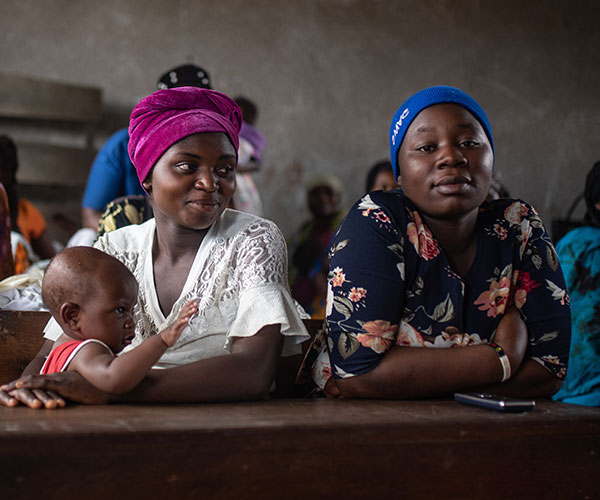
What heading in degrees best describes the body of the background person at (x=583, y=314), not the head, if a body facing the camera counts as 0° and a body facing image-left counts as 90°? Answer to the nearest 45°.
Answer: approximately 0°

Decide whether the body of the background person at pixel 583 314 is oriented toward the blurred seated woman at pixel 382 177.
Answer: no

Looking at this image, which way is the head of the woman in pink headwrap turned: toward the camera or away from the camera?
toward the camera

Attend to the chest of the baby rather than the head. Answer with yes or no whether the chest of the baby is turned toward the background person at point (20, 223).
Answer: no

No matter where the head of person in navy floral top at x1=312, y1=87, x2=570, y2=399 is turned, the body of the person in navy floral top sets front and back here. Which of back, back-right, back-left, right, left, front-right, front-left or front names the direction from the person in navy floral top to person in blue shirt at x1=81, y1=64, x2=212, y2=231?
back-right

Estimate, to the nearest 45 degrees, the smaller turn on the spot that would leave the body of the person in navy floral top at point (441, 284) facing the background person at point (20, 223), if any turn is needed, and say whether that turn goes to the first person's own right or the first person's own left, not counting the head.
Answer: approximately 135° to the first person's own right

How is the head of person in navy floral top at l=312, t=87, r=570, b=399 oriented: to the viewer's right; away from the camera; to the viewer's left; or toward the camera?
toward the camera

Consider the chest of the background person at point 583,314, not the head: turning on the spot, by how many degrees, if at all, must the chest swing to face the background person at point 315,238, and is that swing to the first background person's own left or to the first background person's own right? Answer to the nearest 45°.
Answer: approximately 135° to the first background person's own right

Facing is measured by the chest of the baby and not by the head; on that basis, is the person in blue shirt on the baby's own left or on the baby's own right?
on the baby's own left

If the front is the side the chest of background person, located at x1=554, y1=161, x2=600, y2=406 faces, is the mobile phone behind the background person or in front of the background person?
in front

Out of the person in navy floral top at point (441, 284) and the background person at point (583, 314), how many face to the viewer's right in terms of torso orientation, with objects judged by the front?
0

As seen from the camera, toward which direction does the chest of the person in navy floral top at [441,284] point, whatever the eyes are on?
toward the camera

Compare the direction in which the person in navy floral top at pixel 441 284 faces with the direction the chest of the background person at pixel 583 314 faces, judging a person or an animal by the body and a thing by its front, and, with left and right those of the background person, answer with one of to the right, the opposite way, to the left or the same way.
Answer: the same way

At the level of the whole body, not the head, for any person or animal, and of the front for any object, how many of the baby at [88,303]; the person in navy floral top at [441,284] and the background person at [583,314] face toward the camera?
2

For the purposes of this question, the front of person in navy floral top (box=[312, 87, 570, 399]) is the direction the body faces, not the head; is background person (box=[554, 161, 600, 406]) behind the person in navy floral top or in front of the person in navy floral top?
behind

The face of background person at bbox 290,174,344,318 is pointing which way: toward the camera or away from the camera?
toward the camera

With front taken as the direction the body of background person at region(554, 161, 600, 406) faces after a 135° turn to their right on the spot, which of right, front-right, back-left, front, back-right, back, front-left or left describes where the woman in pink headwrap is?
left

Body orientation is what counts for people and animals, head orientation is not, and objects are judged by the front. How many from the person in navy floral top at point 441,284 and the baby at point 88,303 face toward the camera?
1

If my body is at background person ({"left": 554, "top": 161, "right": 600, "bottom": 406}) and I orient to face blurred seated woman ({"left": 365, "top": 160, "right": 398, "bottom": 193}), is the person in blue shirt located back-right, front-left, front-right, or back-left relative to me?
front-left

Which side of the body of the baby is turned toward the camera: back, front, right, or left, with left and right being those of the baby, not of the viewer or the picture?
right
